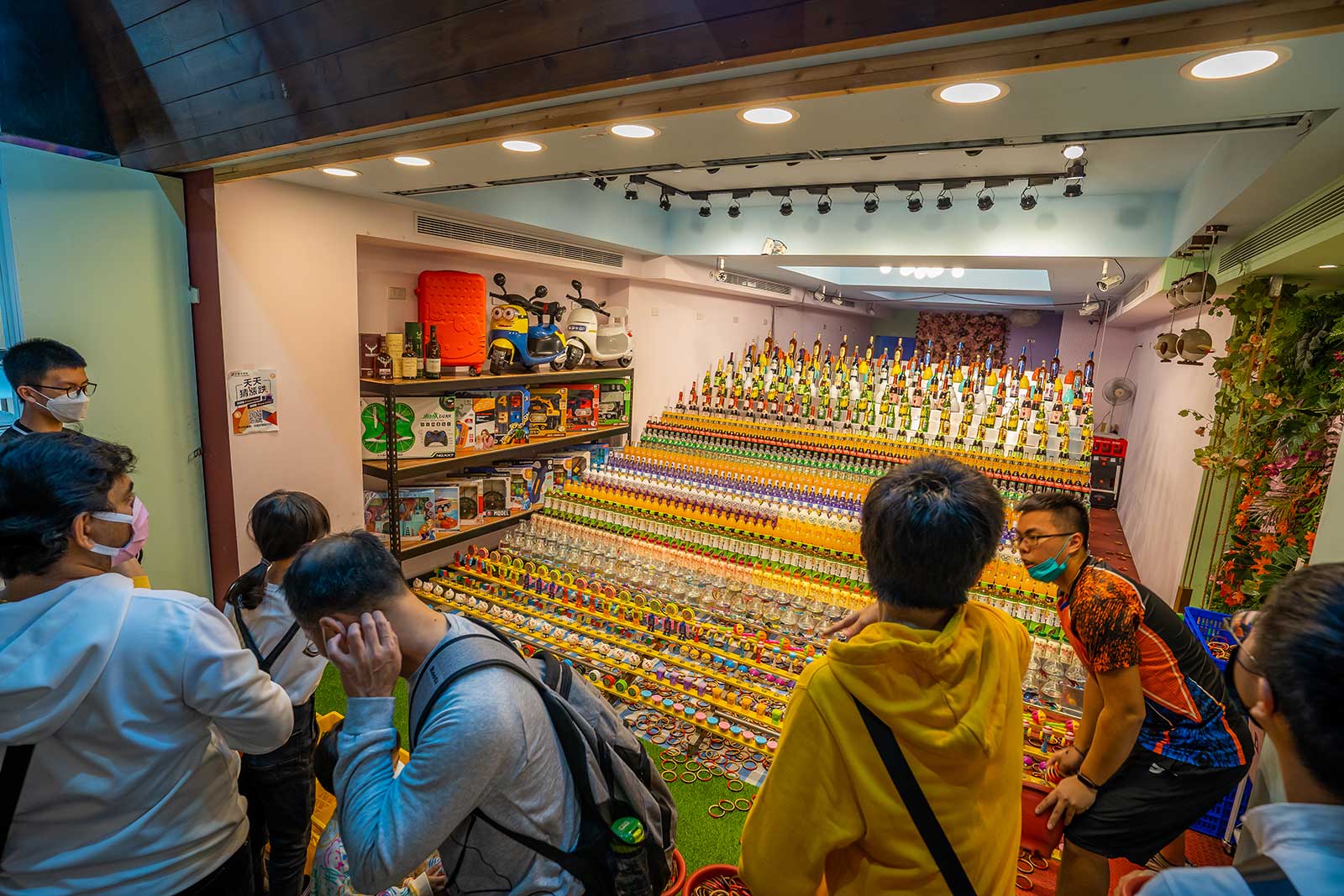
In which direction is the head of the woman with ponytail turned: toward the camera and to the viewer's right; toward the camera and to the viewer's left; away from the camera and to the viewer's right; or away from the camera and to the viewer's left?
away from the camera and to the viewer's right

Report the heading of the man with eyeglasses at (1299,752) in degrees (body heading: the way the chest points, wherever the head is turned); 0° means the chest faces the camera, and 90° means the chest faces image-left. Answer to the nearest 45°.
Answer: approximately 135°

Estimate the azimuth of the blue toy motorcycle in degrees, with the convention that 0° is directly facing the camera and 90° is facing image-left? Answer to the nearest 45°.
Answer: approximately 45°

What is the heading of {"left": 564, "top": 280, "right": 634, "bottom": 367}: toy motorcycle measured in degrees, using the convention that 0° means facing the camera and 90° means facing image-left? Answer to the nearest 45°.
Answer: approximately 45°

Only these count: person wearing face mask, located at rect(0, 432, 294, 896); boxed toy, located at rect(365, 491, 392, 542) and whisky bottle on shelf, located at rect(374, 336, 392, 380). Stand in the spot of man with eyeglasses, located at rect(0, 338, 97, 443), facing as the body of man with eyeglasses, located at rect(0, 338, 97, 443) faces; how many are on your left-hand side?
2

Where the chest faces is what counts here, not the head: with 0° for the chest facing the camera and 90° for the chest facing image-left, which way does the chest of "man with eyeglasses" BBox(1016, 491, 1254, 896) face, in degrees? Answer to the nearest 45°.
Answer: approximately 90°

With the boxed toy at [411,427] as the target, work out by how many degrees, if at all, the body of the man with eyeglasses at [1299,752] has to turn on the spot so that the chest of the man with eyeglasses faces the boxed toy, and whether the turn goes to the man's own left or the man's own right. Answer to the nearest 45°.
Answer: approximately 45° to the man's own left

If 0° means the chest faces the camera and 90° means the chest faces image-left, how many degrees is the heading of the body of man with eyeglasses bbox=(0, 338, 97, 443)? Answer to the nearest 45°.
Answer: approximately 315°

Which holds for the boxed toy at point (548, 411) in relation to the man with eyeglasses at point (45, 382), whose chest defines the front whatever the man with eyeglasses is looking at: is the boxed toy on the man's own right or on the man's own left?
on the man's own left

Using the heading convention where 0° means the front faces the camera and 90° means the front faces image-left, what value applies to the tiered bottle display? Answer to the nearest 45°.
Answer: approximately 45°
